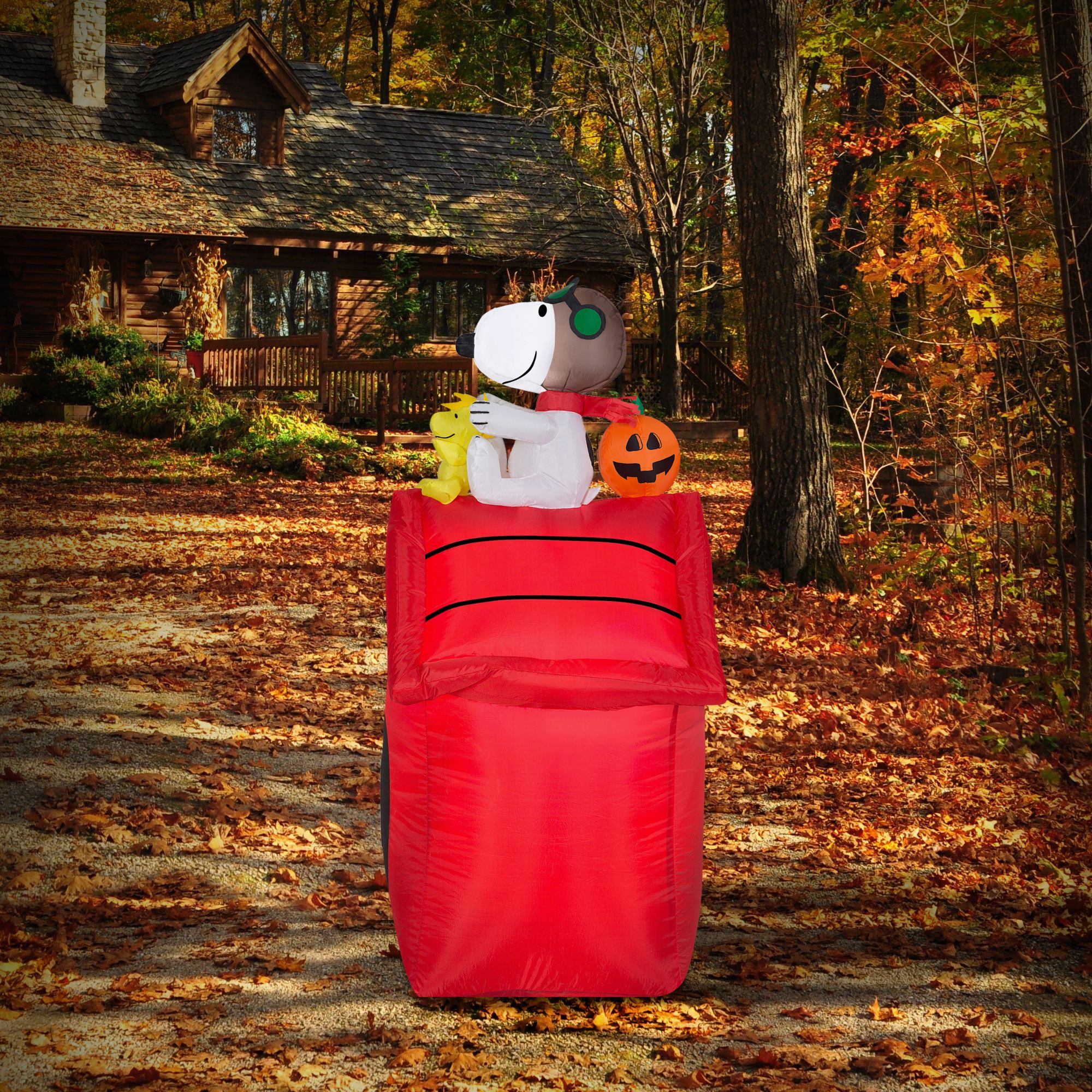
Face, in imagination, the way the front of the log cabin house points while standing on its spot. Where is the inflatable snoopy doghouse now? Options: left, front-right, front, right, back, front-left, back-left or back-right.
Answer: front-right

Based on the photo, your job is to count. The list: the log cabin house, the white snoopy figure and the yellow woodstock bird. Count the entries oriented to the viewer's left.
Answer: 2

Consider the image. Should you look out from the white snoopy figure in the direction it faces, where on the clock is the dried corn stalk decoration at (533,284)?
The dried corn stalk decoration is roughly at 3 o'clock from the white snoopy figure.

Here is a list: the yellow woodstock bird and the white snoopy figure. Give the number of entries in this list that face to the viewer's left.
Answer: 2

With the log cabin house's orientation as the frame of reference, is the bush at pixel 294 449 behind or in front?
in front

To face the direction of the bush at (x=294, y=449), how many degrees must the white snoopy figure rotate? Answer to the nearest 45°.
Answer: approximately 90° to its right

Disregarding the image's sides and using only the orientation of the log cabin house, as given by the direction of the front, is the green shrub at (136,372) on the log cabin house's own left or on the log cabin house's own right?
on the log cabin house's own right

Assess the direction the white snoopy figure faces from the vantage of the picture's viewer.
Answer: facing to the left of the viewer

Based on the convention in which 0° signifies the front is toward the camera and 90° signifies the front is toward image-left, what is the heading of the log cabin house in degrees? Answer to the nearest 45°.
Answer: approximately 315°

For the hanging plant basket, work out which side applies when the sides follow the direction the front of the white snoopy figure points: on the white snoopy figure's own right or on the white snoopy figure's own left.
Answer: on the white snoopy figure's own right

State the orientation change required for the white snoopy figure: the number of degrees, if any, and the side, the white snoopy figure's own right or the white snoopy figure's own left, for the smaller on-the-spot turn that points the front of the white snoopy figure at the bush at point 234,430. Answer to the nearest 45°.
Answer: approximately 90° to the white snoopy figure's own right
